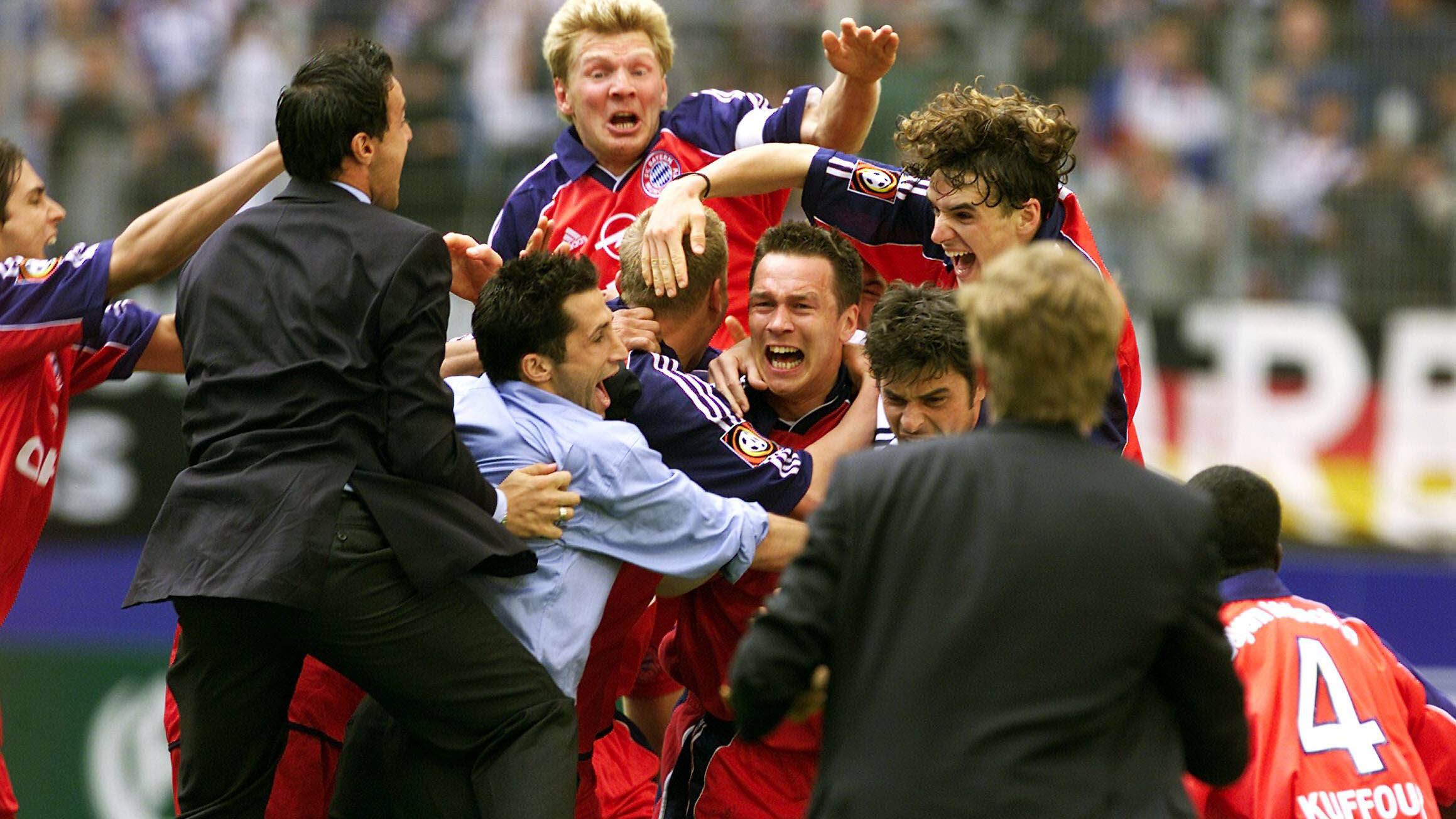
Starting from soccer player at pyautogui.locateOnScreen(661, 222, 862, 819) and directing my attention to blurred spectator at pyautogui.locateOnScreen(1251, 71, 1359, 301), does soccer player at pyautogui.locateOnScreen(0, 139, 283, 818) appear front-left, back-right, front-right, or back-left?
back-left

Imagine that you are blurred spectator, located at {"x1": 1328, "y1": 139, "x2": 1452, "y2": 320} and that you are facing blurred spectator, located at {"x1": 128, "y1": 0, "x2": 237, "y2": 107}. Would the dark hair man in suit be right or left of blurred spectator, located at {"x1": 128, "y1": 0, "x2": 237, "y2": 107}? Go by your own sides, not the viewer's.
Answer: left

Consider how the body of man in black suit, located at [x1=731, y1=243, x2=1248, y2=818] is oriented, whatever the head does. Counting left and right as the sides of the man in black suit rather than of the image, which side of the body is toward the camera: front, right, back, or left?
back

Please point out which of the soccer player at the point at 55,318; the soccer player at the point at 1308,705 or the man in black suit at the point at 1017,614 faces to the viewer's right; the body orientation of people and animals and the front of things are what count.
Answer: the soccer player at the point at 55,318

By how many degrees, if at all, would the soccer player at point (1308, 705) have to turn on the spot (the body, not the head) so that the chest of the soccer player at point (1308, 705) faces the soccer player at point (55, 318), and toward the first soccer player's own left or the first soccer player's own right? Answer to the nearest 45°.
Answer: approximately 90° to the first soccer player's own left

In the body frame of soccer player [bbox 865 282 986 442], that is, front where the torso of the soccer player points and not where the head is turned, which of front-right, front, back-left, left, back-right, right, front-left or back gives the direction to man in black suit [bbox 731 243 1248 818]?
front-left

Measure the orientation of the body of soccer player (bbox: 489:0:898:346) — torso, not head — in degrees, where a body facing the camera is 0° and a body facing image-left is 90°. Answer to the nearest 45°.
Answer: approximately 0°

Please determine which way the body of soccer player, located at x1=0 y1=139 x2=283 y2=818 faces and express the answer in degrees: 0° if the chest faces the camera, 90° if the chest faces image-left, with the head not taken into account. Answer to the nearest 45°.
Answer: approximately 270°

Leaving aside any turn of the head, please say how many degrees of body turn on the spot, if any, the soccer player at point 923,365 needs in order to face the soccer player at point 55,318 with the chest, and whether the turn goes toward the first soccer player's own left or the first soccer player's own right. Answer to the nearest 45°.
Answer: approximately 45° to the first soccer player's own right

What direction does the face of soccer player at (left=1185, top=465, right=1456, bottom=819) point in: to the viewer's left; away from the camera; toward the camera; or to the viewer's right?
away from the camera

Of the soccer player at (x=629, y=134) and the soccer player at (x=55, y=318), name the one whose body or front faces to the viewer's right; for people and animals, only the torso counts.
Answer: the soccer player at (x=55, y=318)
